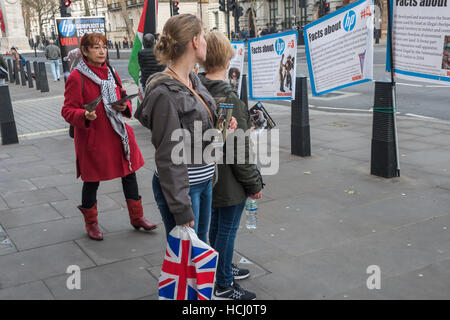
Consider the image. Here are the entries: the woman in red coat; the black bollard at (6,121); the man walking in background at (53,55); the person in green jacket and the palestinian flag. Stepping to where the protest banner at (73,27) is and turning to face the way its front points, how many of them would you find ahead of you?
4

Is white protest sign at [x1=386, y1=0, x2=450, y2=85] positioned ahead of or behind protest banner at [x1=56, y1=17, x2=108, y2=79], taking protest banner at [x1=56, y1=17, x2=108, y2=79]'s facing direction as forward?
ahead

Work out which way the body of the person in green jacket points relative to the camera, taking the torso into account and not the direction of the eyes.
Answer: to the viewer's right

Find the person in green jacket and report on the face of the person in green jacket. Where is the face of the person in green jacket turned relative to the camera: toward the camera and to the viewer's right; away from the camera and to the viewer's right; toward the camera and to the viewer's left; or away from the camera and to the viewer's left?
away from the camera and to the viewer's right

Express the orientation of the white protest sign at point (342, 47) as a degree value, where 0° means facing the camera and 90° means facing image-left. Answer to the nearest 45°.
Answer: approximately 45°

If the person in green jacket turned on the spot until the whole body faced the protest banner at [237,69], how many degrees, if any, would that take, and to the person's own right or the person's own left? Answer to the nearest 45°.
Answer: approximately 90° to the person's own left

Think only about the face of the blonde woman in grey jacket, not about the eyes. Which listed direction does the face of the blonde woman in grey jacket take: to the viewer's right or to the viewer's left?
to the viewer's right

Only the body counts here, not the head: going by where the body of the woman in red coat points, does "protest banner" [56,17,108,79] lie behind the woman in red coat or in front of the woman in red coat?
behind

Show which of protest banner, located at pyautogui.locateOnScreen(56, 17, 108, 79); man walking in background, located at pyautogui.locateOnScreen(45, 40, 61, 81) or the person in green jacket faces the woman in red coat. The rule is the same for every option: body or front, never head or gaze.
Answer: the protest banner

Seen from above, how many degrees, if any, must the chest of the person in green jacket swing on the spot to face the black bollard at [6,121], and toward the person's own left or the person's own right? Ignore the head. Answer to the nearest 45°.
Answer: approximately 135° to the person's own left
